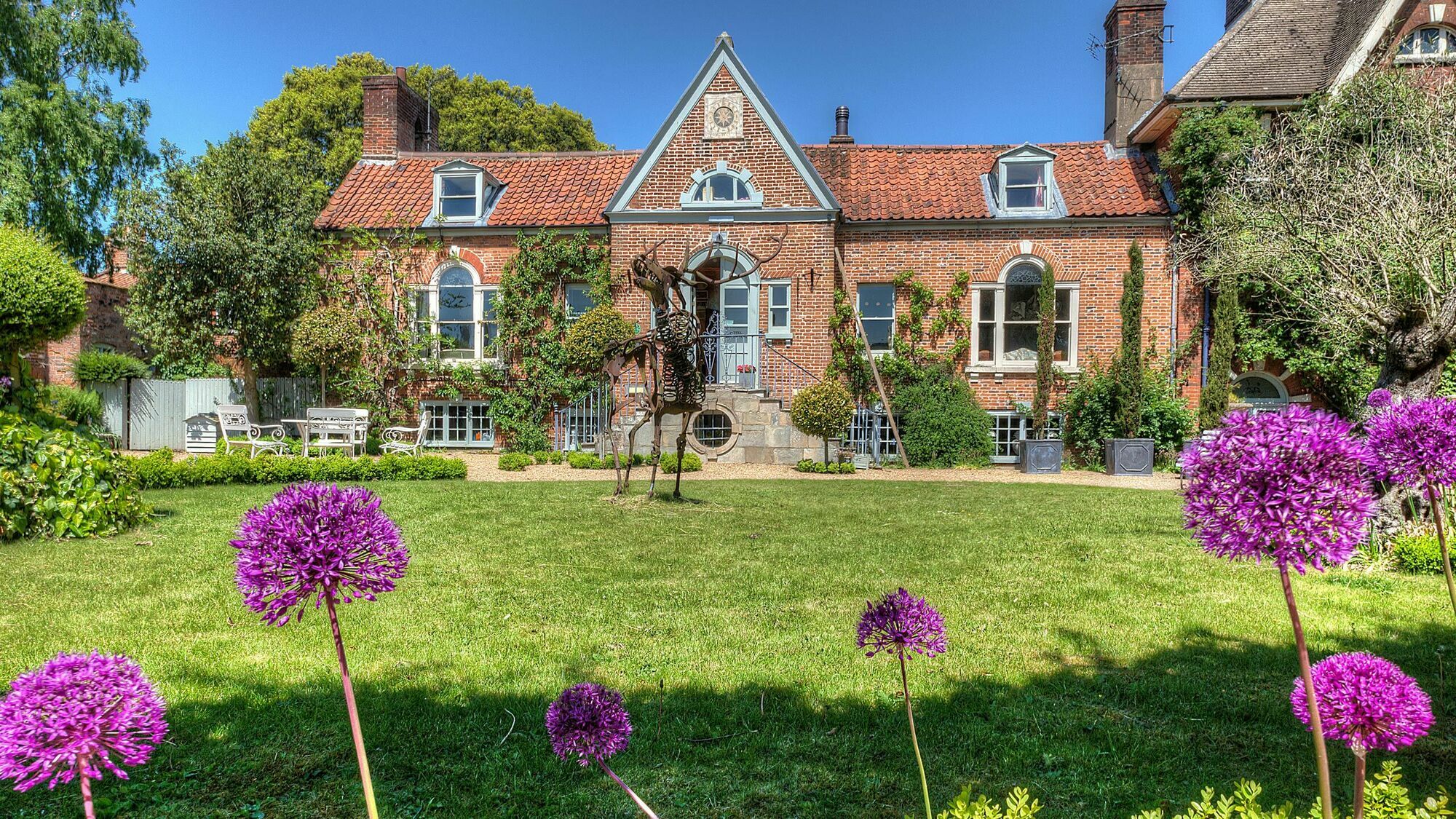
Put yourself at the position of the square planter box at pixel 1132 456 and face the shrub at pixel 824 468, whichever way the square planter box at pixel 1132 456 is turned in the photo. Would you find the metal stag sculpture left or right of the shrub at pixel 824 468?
left

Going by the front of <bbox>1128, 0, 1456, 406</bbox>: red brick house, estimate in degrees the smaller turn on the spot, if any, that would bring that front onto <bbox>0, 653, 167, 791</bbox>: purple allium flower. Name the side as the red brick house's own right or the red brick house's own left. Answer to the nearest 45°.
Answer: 0° — it already faces it

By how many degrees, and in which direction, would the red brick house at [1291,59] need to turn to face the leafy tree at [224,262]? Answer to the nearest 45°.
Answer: approximately 45° to its right

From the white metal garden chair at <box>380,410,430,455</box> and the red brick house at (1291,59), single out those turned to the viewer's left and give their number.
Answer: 1

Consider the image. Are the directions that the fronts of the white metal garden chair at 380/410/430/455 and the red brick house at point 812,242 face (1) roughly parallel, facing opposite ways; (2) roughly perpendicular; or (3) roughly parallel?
roughly perpendicular

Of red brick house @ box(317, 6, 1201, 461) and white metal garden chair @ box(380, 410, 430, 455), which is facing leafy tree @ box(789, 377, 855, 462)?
the red brick house

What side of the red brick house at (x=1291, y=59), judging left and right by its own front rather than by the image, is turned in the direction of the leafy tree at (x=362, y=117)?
right
